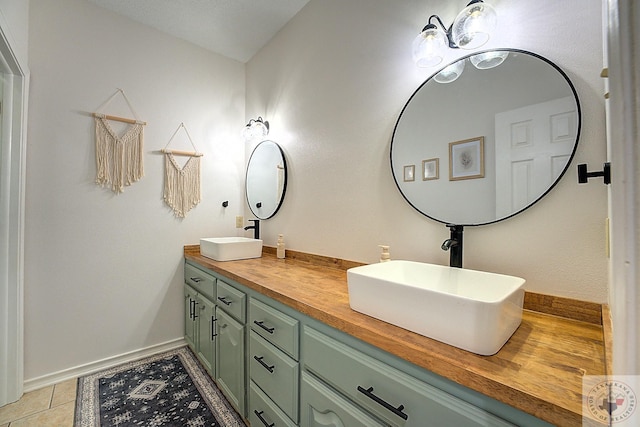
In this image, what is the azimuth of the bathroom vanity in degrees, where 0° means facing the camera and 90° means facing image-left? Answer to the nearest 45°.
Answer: approximately 45°

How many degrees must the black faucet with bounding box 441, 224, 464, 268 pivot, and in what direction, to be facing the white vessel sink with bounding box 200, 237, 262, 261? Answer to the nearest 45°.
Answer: approximately 45° to its right

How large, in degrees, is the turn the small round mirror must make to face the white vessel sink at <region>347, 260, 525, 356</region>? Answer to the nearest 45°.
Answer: approximately 45° to its left

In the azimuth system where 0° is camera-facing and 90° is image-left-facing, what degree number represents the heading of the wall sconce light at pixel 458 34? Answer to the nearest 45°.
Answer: approximately 45°

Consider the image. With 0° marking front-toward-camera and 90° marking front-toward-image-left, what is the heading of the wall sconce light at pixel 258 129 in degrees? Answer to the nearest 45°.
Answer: approximately 45°

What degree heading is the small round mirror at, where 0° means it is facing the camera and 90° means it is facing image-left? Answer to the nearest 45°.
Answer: approximately 45°
